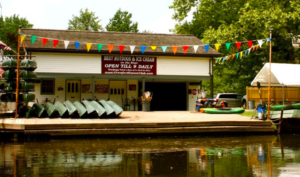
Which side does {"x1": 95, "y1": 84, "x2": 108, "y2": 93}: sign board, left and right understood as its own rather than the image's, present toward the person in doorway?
left

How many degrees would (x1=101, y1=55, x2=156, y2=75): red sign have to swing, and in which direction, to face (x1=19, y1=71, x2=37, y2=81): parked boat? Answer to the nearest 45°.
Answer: approximately 45° to its right

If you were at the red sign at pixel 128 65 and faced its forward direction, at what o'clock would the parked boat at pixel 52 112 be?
The parked boat is roughly at 1 o'clock from the red sign.

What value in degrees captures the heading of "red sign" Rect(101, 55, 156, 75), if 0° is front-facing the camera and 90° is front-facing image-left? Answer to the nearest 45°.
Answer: approximately 0°

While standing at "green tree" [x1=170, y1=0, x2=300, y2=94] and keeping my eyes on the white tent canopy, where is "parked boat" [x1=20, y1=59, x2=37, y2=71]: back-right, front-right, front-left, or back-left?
front-right

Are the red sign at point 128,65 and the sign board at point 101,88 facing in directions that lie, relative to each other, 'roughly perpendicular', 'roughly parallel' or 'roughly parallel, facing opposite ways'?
roughly parallel

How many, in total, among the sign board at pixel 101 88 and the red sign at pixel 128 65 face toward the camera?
2

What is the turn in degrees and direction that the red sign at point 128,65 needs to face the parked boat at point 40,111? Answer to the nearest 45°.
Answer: approximately 45° to its right

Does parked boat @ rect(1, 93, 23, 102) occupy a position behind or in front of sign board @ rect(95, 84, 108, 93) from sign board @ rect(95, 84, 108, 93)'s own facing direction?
in front

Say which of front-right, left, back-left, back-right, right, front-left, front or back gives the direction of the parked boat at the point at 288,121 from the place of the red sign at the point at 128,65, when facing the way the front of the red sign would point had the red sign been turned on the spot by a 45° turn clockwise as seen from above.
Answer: left

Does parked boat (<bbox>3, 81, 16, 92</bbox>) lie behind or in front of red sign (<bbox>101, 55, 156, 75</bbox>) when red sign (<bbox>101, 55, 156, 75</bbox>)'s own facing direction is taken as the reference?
in front

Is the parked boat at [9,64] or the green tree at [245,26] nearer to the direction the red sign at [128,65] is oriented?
the parked boat

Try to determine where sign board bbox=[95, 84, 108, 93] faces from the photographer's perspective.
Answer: facing the viewer
